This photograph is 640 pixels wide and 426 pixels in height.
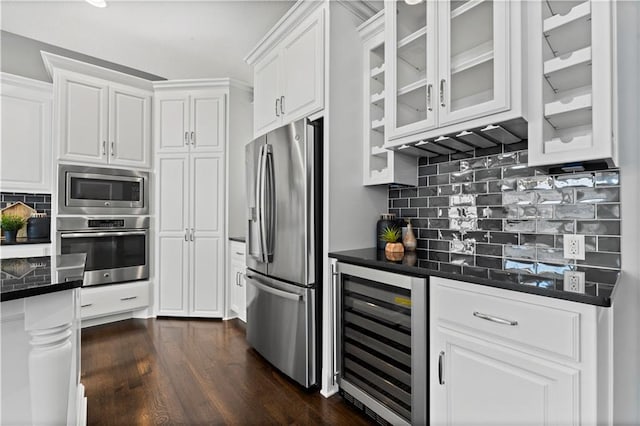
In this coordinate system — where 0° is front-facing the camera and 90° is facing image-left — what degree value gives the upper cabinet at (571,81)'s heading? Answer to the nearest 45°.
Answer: approximately 45°

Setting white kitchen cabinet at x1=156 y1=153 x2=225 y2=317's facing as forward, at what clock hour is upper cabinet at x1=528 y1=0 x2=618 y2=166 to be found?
The upper cabinet is roughly at 11 o'clock from the white kitchen cabinet.

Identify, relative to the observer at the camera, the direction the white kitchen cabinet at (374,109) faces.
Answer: facing the viewer and to the left of the viewer

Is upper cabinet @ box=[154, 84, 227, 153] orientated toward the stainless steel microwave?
no

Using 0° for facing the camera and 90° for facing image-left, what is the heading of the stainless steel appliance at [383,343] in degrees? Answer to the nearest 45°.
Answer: approximately 45°

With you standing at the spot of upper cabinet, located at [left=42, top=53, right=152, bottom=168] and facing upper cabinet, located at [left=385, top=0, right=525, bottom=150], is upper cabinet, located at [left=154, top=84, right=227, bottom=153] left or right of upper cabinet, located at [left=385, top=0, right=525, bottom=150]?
left

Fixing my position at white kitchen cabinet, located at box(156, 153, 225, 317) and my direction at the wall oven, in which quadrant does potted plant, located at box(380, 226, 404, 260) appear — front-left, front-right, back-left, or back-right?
back-left

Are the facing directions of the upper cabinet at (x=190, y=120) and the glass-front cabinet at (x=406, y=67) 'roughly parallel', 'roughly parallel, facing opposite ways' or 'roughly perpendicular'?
roughly perpendicular

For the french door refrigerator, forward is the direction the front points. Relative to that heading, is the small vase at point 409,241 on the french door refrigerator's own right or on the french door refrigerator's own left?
on the french door refrigerator's own left

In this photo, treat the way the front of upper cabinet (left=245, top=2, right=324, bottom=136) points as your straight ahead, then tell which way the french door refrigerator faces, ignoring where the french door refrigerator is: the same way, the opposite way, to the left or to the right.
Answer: the same way

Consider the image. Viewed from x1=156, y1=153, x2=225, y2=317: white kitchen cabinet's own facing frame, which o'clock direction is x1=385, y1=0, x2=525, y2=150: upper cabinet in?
The upper cabinet is roughly at 11 o'clock from the white kitchen cabinet.

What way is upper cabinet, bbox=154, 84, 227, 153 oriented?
toward the camera

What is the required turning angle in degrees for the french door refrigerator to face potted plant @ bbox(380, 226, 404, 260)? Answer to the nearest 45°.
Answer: approximately 90° to its left

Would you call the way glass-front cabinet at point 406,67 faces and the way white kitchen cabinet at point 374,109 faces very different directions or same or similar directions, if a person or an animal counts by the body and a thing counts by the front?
same or similar directions

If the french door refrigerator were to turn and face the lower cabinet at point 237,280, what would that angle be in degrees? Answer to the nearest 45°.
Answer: approximately 135° to its right
